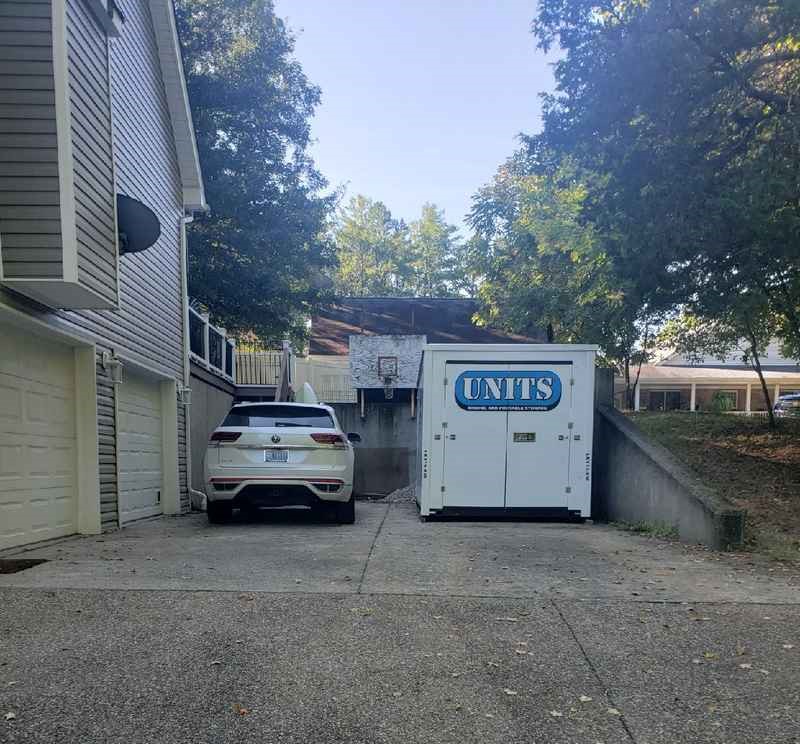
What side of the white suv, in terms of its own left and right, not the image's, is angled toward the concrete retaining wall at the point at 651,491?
right

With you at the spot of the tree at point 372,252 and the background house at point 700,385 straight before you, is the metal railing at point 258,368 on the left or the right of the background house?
right

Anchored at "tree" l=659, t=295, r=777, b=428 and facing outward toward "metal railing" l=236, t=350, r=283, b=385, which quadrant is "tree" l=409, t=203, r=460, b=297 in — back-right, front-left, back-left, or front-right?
front-right

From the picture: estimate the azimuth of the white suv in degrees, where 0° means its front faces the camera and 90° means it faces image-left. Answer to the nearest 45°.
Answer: approximately 180°

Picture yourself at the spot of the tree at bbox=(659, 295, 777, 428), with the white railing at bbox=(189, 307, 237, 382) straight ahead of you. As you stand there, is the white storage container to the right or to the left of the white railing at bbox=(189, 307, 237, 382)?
left

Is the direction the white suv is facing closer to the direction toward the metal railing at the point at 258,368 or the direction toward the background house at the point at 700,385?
the metal railing

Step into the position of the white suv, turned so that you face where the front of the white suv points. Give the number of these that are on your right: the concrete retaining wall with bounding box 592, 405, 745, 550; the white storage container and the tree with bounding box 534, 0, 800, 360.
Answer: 3

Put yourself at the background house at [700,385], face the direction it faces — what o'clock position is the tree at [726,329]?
The tree is roughly at 12 o'clock from the background house.

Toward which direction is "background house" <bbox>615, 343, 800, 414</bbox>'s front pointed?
toward the camera

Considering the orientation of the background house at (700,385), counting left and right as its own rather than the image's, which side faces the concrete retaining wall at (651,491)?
front

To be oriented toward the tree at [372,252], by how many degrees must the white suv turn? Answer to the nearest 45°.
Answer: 0° — it already faces it

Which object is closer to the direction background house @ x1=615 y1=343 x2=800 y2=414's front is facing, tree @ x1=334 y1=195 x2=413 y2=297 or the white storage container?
the white storage container

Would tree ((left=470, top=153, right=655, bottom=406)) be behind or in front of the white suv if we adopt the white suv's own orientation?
in front

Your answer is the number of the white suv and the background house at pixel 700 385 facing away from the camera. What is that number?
1
